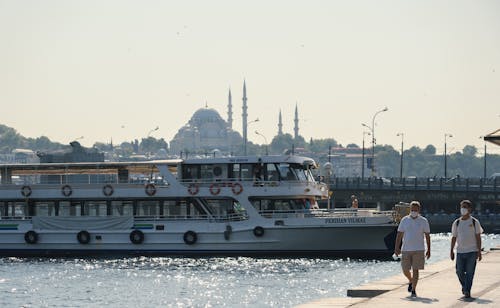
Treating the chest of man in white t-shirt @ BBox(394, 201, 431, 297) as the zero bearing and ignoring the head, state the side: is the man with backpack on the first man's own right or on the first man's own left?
on the first man's own left

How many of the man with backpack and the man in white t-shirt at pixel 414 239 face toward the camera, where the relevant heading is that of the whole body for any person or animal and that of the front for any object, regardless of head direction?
2

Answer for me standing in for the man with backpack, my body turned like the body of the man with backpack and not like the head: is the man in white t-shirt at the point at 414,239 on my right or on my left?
on my right

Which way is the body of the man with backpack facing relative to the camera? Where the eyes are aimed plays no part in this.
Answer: toward the camera

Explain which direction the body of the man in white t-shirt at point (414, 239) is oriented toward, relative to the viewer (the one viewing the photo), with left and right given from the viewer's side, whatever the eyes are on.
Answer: facing the viewer

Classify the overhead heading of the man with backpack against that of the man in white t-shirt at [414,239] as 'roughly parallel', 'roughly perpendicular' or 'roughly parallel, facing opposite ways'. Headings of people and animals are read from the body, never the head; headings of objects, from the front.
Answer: roughly parallel
